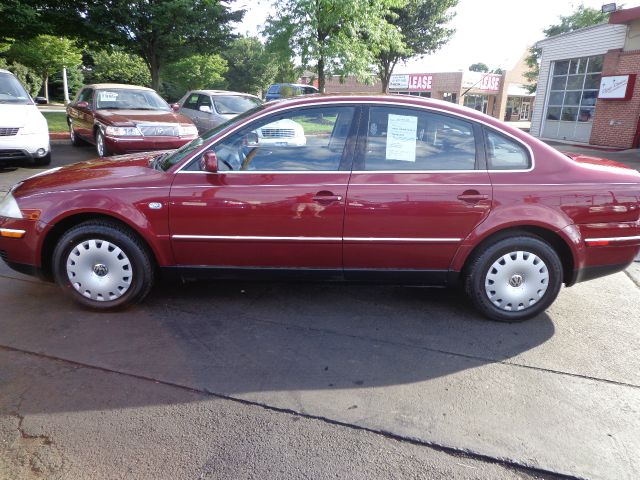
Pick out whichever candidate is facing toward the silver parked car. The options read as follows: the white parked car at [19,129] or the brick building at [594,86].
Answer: the brick building

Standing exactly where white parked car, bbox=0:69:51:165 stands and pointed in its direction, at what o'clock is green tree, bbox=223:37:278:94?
The green tree is roughly at 7 o'clock from the white parked car.

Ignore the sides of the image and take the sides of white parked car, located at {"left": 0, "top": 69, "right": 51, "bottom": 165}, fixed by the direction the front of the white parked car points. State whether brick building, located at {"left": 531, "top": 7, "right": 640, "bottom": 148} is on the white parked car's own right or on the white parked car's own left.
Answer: on the white parked car's own left

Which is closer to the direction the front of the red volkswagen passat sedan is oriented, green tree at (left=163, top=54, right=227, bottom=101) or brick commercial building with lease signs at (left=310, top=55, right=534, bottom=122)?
the green tree

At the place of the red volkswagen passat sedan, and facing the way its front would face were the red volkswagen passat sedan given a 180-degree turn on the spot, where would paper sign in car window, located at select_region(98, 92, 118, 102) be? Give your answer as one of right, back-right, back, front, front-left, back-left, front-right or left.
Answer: back-left

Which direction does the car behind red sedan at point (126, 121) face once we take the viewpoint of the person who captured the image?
facing the viewer and to the right of the viewer

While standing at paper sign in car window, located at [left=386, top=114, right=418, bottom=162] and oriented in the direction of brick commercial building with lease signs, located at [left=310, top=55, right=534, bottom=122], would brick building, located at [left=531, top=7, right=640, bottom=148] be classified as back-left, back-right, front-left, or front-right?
front-right

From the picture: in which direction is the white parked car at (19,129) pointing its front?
toward the camera

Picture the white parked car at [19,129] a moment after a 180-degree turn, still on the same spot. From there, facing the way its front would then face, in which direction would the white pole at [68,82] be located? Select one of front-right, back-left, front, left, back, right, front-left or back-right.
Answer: front

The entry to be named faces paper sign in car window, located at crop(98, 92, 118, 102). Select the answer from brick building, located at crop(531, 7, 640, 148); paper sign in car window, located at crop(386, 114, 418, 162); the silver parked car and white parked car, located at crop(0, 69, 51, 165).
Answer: the brick building

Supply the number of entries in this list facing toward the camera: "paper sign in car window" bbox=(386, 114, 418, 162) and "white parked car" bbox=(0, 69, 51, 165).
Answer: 2

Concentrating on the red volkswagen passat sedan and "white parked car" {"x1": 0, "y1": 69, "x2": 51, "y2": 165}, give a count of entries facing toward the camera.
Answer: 1

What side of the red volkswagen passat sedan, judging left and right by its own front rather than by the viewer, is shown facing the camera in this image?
left

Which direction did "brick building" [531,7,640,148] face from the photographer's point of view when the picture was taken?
facing the viewer and to the left of the viewer

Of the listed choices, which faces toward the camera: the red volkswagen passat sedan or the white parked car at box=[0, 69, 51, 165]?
the white parked car
